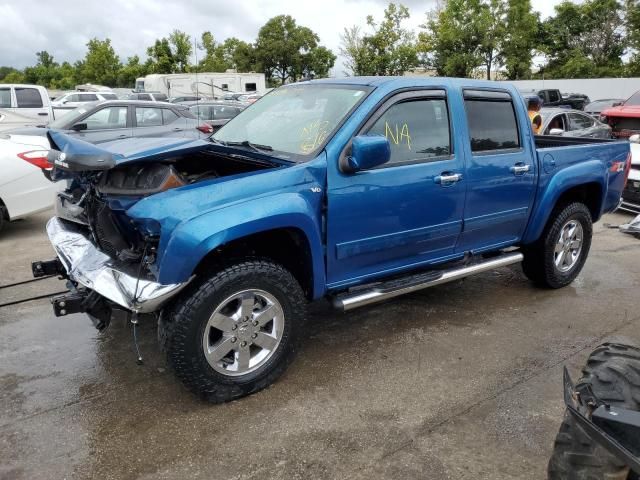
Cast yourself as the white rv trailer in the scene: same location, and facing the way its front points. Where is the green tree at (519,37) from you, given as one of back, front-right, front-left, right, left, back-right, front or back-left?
back

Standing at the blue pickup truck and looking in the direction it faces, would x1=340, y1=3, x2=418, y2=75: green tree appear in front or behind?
behind

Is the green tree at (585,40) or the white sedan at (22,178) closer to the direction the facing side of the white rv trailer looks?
the white sedan

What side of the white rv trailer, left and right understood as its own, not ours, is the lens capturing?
left
